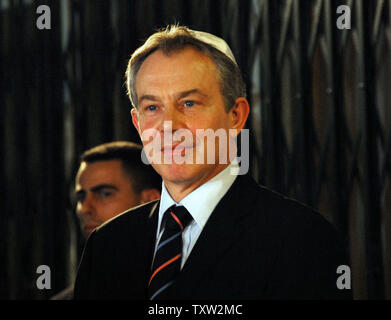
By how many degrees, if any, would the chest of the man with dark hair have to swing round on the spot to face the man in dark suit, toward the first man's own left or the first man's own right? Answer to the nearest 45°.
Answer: approximately 45° to the first man's own left

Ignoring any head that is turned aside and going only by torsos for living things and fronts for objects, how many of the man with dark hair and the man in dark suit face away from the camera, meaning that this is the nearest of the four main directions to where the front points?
0

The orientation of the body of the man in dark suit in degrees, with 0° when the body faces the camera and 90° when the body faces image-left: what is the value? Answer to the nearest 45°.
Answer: approximately 45°

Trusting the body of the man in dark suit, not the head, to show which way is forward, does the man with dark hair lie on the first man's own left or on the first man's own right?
on the first man's own right
